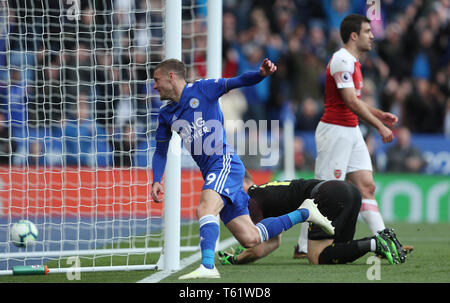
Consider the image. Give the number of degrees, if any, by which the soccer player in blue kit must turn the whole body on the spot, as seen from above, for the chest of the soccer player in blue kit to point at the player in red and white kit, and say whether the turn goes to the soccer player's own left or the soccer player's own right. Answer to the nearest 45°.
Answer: approximately 180°

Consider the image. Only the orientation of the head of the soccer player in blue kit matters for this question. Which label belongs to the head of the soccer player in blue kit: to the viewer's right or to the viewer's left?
to the viewer's left

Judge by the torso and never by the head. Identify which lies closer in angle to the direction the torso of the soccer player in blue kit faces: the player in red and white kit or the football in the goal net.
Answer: the football in the goal net

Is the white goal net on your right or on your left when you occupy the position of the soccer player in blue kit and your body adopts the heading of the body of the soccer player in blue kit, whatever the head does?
on your right

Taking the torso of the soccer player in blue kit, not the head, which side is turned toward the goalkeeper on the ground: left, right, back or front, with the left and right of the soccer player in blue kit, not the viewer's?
back

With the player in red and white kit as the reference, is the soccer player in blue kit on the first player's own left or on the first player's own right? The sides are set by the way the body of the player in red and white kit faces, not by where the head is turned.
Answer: on the first player's own right

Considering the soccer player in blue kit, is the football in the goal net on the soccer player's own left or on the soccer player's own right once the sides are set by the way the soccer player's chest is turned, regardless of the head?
on the soccer player's own right

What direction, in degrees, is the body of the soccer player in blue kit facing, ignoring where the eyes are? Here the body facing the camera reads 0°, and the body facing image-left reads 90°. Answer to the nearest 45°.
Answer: approximately 45°
